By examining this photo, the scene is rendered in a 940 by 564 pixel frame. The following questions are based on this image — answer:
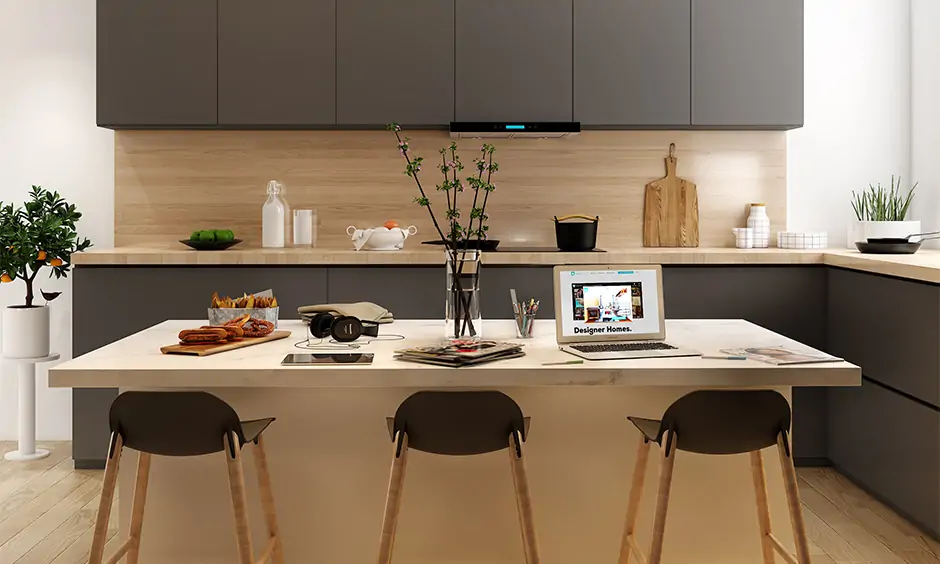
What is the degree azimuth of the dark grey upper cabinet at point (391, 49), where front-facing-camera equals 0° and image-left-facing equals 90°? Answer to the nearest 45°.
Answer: approximately 0°

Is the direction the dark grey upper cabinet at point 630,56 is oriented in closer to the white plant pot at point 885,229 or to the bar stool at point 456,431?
the bar stool

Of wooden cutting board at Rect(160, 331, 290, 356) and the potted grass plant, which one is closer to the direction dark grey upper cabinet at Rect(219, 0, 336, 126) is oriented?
the wooden cutting board

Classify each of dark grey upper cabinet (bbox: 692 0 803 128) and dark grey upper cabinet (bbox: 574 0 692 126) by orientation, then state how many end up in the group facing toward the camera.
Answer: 2

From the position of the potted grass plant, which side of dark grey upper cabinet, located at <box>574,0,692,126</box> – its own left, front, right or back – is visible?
left

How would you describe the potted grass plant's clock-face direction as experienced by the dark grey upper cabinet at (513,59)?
The potted grass plant is roughly at 9 o'clock from the dark grey upper cabinet.

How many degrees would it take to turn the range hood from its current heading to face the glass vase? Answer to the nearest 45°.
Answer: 0° — it already faces it

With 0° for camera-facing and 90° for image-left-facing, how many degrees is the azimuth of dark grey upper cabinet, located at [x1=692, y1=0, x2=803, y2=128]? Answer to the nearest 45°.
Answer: approximately 0°
